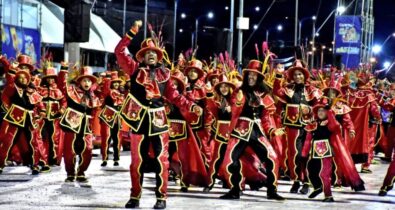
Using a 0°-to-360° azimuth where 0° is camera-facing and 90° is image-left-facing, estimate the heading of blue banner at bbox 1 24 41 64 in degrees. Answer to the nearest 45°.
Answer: approximately 0°

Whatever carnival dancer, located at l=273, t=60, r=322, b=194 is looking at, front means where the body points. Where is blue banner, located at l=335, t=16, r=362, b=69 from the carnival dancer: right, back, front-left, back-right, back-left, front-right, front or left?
back

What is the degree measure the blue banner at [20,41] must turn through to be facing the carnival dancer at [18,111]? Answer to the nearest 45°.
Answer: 0° — it already faces them

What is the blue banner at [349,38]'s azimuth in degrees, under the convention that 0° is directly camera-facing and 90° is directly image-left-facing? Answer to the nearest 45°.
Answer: approximately 0°

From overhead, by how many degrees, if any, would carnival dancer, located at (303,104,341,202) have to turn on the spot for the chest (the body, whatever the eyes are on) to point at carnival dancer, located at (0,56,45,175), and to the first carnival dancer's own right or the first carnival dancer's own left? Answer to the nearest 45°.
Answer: approximately 90° to the first carnival dancer's own right
